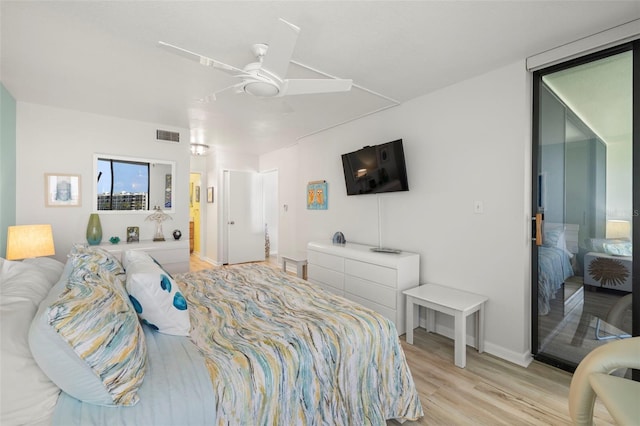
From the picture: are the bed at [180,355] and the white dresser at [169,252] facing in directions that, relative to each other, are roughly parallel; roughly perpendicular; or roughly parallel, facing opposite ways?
roughly perpendicular

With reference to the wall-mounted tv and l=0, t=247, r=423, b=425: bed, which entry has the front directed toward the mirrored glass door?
the bed

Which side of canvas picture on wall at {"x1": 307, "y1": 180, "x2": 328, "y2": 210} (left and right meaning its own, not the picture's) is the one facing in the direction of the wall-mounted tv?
left

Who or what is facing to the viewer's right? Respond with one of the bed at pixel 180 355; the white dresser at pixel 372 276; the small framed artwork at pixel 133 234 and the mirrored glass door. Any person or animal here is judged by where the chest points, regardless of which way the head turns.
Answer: the bed

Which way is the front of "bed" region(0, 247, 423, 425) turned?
to the viewer's right

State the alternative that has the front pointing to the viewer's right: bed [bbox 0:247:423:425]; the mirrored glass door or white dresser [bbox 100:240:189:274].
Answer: the bed

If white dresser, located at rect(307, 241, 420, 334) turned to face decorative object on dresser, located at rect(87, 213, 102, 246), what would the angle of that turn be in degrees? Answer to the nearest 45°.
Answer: approximately 45° to its right

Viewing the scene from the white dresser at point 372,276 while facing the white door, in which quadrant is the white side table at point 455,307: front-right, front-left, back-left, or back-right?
back-left

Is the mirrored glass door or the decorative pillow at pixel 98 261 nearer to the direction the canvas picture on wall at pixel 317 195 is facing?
the decorative pillow

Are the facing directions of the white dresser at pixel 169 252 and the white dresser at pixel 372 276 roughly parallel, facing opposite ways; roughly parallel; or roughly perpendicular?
roughly perpendicular

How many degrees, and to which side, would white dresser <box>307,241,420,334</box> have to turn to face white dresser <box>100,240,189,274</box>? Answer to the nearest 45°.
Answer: approximately 45° to its right

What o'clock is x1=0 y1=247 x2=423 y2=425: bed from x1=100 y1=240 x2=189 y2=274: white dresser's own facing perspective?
The bed is roughly at 12 o'clock from the white dresser.

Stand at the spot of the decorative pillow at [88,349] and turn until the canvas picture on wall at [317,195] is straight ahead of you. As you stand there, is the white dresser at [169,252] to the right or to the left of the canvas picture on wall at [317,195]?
left

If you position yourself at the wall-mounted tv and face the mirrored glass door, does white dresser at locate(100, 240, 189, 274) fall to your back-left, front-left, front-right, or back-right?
back-right

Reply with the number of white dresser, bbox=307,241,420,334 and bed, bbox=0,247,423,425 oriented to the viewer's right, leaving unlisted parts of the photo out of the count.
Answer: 1
